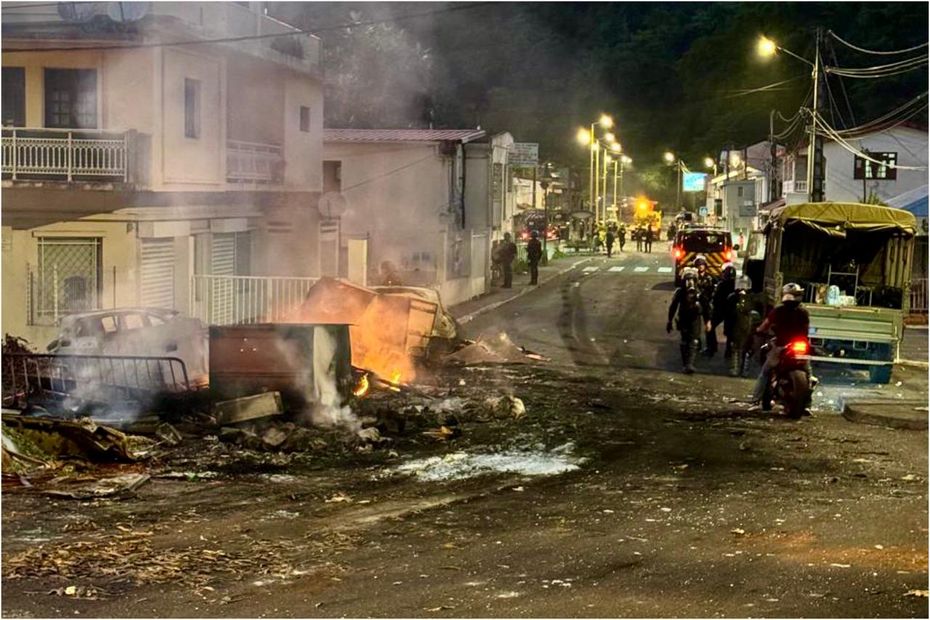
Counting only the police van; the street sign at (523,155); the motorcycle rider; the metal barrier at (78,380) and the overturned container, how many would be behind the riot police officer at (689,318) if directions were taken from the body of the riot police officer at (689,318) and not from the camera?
2

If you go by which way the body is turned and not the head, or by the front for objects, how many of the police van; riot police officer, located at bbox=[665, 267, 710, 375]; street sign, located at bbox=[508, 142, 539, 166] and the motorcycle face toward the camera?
2

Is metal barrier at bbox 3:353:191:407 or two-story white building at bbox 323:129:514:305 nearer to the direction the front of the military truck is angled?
the two-story white building

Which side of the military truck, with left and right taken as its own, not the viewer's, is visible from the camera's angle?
back

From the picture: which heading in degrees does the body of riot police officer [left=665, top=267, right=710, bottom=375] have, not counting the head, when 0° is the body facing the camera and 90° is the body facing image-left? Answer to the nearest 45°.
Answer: approximately 0°

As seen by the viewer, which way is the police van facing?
away from the camera

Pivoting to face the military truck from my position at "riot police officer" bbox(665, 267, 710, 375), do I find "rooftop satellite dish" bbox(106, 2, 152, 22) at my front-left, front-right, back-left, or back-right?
back-left

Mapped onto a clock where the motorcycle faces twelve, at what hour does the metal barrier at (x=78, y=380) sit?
The metal barrier is roughly at 10 o'clock from the motorcycle.
